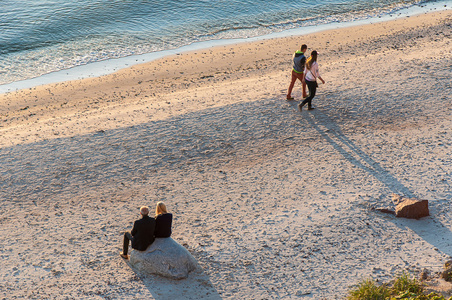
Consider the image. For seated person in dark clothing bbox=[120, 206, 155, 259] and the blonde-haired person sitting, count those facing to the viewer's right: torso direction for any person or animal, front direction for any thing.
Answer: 0

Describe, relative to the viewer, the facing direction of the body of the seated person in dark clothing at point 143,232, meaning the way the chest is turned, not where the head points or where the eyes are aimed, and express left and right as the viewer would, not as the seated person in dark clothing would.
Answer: facing away from the viewer and to the left of the viewer

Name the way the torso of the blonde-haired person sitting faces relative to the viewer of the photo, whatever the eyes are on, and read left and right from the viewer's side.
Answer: facing away from the viewer and to the left of the viewer

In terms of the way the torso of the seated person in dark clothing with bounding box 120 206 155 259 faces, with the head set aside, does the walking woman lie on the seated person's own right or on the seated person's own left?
on the seated person's own right

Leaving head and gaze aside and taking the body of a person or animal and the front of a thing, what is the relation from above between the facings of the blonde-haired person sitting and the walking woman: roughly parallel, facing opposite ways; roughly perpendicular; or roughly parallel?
roughly perpendicular
